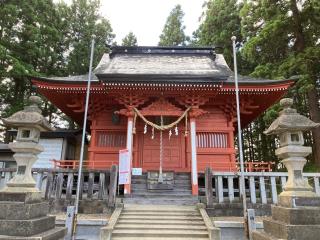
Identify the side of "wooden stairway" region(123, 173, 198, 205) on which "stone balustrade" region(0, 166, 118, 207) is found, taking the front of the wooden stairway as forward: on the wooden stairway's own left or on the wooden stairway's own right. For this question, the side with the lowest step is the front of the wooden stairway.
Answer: on the wooden stairway's own right

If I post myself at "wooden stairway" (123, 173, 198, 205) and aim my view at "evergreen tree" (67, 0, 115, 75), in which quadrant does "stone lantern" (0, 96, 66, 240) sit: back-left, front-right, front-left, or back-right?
back-left

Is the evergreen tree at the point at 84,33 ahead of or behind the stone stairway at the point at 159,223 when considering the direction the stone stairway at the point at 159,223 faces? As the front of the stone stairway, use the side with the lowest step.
behind

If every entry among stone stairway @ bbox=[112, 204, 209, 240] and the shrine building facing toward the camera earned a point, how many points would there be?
2

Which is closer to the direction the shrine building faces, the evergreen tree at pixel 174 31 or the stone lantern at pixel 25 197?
the stone lantern

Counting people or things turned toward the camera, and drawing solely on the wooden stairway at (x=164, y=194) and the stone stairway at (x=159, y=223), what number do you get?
2

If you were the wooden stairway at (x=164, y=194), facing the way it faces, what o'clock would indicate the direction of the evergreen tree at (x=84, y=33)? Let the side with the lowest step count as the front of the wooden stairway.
The evergreen tree is roughly at 5 o'clock from the wooden stairway.

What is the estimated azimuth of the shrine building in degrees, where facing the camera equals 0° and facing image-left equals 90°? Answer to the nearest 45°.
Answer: approximately 0°

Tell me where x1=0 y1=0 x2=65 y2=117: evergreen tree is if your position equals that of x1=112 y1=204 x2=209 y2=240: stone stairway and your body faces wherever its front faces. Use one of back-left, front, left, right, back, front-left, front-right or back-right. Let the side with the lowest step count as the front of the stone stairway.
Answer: back-right

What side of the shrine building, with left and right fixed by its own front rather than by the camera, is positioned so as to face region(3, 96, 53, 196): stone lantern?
front

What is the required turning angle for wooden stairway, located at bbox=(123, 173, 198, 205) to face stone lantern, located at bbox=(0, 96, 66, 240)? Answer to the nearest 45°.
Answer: approximately 45° to its right
